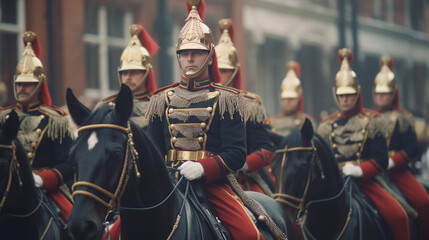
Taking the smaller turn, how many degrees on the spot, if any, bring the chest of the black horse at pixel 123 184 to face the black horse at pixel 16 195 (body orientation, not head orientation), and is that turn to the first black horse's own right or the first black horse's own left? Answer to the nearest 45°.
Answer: approximately 90° to the first black horse's own right

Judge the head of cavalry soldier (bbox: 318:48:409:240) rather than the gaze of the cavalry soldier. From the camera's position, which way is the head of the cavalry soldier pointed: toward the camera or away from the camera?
toward the camera

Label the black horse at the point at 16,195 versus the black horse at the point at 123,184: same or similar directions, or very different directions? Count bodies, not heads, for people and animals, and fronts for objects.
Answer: same or similar directions

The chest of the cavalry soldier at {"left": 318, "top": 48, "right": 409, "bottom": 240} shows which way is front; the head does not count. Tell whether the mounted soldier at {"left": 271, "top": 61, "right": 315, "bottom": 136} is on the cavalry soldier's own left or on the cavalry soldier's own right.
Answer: on the cavalry soldier's own right

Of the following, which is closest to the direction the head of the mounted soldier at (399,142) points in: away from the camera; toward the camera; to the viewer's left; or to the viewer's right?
toward the camera

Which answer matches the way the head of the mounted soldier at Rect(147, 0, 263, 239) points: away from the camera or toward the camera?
toward the camera

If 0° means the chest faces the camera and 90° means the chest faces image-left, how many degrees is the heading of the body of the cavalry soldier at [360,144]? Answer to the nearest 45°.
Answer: approximately 45°

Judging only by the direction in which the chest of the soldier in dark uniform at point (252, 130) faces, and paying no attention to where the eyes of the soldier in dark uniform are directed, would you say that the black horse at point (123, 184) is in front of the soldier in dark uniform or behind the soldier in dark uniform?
in front

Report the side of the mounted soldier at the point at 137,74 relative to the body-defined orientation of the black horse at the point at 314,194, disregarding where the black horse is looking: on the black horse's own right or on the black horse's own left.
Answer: on the black horse's own right

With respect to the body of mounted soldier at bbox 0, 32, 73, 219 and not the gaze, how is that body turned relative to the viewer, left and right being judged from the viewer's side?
facing the viewer and to the left of the viewer

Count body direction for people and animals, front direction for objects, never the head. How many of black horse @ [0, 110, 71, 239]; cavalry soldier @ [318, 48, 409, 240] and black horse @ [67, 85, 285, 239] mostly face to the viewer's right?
0
